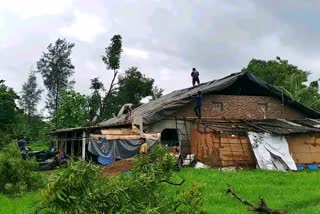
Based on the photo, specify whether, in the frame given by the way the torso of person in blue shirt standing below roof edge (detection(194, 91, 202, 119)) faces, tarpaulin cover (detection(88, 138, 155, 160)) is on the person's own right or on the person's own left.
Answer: on the person's own left

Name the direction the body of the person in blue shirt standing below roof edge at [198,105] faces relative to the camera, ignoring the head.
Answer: away from the camera

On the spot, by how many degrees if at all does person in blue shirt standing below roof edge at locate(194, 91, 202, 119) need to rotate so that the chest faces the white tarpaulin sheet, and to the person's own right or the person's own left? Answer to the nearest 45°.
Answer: approximately 90° to the person's own right

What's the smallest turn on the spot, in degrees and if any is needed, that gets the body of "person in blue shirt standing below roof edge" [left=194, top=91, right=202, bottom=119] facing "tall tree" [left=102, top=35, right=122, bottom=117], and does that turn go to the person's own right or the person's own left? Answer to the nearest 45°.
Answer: approximately 45° to the person's own left

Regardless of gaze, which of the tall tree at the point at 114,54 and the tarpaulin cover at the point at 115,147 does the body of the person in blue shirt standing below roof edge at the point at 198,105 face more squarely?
the tall tree

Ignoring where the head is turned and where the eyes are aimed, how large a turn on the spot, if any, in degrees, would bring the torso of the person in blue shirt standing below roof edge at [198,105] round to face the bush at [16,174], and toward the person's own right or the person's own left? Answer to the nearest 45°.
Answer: approximately 135° to the person's own left

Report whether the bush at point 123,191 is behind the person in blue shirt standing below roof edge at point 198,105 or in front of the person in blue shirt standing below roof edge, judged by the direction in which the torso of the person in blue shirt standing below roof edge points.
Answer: behind
